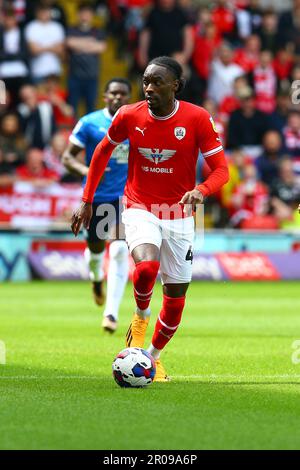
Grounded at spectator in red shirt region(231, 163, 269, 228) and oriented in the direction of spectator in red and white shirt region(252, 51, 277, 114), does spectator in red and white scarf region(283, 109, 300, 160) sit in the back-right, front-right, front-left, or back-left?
front-right

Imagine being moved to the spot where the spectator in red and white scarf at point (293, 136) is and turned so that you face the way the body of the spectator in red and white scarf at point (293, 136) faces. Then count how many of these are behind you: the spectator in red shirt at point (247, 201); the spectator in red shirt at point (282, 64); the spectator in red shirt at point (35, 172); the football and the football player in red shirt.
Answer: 1

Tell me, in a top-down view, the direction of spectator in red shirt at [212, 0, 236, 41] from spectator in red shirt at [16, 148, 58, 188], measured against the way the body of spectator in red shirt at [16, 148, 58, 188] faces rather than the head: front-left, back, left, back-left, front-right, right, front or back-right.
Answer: back-left

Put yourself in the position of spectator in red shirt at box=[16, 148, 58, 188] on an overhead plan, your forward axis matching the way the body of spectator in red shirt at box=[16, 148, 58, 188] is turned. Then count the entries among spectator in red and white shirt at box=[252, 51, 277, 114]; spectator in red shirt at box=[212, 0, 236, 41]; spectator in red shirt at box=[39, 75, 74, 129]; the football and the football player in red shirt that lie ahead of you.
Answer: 2

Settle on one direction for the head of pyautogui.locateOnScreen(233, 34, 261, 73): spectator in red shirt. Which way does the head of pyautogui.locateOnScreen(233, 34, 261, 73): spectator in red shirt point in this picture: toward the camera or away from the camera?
toward the camera

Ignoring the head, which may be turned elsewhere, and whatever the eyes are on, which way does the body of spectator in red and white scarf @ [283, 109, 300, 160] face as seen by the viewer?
toward the camera

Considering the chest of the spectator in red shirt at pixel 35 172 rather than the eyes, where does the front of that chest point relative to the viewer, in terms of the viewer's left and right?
facing the viewer

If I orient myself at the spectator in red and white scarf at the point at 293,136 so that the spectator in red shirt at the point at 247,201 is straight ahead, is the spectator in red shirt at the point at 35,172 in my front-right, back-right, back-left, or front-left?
front-right

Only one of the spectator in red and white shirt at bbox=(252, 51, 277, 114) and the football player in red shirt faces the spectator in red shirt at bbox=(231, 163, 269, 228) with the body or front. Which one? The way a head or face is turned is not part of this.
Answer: the spectator in red and white shirt at bbox=(252, 51, 277, 114)

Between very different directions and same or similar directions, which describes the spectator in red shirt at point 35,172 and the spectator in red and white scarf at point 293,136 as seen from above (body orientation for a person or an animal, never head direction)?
same or similar directions

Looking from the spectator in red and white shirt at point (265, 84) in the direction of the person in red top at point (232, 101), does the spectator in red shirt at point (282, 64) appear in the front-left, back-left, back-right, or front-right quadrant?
back-right

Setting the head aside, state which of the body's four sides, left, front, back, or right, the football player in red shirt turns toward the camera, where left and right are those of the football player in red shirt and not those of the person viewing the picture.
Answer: front

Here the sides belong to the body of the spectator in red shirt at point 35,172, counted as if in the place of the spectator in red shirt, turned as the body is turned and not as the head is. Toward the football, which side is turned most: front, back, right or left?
front

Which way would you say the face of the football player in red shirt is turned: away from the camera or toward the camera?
toward the camera

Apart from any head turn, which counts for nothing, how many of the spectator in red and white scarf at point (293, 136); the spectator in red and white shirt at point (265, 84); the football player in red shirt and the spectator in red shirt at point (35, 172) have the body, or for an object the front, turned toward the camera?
4

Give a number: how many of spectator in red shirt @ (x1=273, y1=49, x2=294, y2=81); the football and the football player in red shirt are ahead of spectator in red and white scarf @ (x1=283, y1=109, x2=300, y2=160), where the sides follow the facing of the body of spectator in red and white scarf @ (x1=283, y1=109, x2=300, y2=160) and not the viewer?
2

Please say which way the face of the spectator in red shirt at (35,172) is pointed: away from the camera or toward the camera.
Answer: toward the camera

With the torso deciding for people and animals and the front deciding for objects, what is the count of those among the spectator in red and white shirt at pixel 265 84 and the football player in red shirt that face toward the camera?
2

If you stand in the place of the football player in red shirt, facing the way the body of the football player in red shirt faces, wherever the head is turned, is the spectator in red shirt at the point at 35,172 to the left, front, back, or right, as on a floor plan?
back
